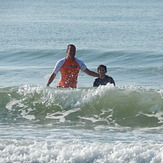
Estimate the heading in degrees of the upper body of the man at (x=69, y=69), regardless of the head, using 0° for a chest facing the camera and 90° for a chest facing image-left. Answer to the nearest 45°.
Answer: approximately 0°
